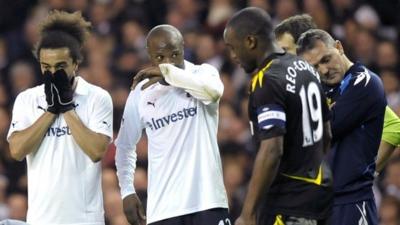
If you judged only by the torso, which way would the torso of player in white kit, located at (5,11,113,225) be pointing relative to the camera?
toward the camera

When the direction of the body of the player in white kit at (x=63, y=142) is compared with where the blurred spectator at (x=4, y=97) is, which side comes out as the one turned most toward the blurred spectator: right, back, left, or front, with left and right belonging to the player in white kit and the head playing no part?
back

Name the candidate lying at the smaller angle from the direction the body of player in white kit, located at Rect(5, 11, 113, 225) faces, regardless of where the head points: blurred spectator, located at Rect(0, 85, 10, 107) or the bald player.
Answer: the bald player

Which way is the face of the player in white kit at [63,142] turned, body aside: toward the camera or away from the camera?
toward the camera

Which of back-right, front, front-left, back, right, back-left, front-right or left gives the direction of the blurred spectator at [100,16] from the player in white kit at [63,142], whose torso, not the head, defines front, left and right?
back

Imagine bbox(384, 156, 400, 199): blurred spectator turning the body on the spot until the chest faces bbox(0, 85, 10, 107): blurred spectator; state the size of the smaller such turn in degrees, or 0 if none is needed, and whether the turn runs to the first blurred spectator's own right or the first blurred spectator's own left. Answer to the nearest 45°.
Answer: approximately 90° to the first blurred spectator's own right

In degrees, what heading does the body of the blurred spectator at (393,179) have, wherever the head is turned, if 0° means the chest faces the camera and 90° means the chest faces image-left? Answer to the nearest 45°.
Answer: approximately 0°

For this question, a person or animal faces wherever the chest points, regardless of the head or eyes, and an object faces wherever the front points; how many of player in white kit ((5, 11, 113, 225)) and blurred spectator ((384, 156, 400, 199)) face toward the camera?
2

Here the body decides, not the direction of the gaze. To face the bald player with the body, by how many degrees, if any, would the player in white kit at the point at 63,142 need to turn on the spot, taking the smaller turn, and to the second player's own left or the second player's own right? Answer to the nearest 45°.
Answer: approximately 90° to the second player's own left
